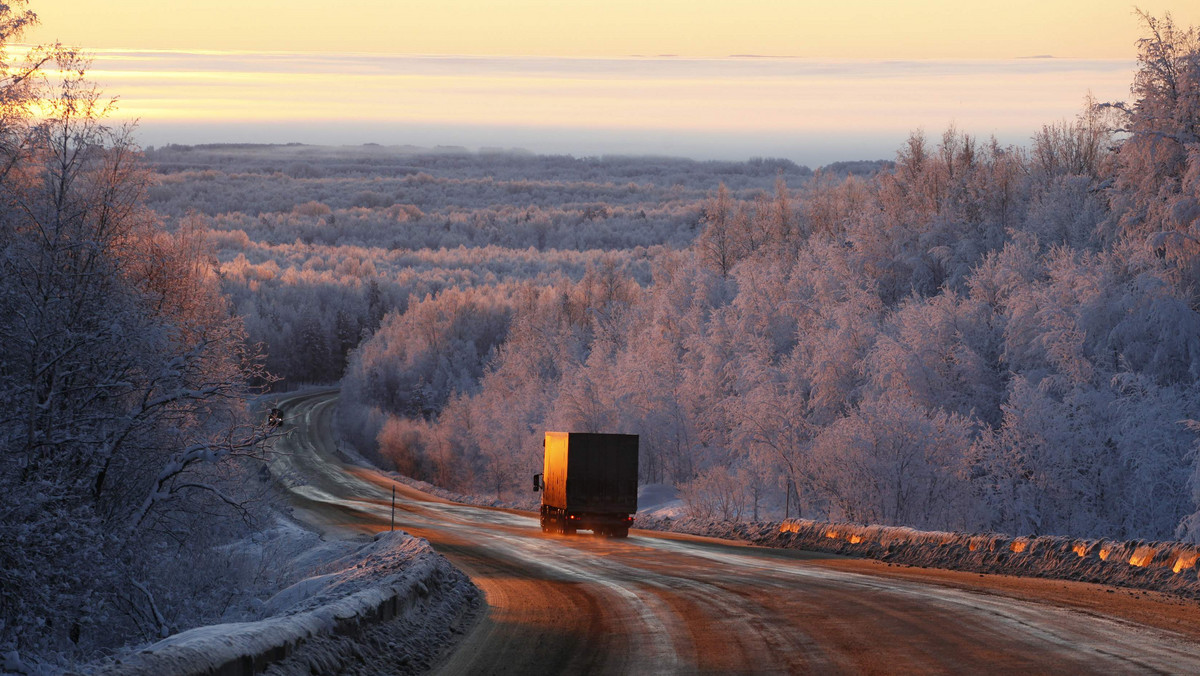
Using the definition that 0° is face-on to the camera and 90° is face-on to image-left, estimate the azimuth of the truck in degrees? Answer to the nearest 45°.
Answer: approximately 180°
